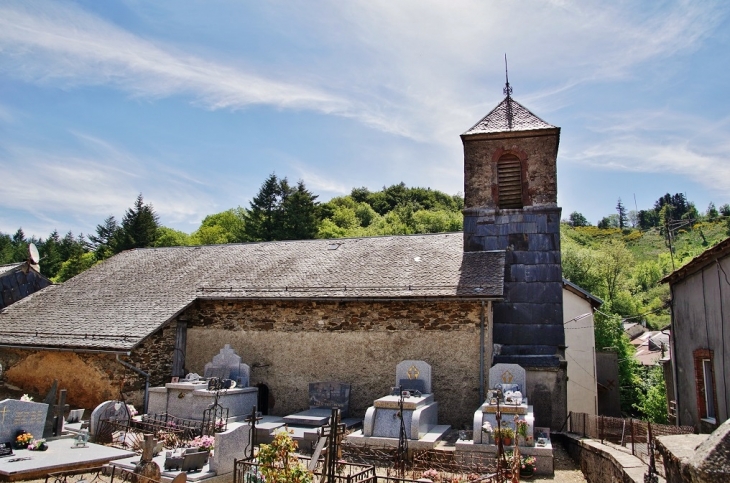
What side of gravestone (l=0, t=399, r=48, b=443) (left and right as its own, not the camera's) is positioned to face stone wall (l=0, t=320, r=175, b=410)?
back

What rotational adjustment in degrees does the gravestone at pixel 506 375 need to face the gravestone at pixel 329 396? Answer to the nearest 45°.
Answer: approximately 90° to its right

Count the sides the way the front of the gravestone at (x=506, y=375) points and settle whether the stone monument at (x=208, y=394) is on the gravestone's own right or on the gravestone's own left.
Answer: on the gravestone's own right

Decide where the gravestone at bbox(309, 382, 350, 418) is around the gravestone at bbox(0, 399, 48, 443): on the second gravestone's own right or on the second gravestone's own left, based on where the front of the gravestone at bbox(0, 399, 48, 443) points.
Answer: on the second gravestone's own left

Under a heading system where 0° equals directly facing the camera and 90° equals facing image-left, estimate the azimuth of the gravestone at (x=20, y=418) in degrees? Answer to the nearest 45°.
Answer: approximately 0°

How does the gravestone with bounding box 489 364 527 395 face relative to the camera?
toward the camera

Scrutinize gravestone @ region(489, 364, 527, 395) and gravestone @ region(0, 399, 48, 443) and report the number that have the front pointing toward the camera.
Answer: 2

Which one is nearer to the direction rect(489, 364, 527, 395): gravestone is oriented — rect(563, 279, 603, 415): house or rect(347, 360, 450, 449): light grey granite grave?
the light grey granite grave

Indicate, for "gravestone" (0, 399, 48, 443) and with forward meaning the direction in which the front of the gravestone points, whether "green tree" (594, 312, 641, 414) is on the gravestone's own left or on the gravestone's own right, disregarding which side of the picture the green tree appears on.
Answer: on the gravestone's own left
